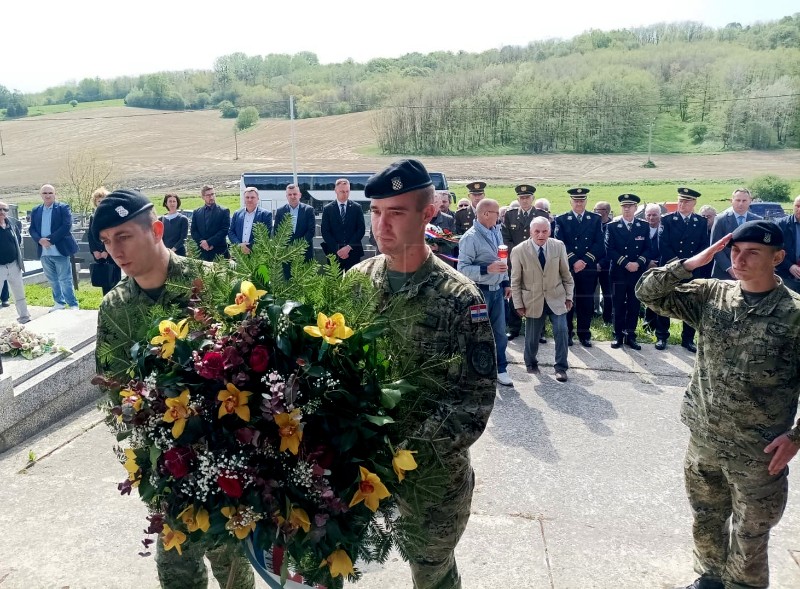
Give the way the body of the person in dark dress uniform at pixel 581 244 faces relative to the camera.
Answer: toward the camera

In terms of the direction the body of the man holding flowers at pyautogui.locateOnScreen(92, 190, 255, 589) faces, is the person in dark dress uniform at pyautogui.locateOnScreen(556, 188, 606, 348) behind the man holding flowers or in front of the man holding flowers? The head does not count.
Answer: behind

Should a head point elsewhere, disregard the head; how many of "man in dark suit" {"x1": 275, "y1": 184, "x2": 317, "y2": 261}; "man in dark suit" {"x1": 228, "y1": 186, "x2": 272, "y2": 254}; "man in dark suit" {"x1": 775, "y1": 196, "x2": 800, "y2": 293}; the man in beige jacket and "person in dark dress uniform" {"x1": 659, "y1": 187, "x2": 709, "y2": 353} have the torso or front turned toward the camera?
5

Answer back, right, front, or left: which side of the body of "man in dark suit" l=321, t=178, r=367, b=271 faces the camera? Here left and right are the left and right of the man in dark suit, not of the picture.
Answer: front

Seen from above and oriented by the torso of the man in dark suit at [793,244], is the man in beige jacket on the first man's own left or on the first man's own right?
on the first man's own right

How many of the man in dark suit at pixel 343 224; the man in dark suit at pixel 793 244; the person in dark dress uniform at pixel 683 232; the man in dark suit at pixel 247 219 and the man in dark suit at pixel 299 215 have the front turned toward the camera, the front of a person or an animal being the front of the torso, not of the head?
5

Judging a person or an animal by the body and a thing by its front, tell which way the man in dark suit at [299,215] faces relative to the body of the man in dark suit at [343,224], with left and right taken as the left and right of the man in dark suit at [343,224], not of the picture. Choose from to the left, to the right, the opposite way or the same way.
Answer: the same way

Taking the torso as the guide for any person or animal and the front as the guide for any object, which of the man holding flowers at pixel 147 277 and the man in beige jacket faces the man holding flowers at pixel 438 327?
the man in beige jacket

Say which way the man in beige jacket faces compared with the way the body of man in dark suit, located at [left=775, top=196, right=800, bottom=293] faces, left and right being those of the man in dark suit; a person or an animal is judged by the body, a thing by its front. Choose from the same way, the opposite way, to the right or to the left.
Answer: the same way

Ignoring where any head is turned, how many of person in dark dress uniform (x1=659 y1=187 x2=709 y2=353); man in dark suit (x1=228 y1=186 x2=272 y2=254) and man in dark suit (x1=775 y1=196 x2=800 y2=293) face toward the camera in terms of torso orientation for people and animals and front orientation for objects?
3

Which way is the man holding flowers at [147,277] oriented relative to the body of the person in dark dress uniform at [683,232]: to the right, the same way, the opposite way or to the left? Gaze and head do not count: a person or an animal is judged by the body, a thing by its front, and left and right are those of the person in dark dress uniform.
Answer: the same way

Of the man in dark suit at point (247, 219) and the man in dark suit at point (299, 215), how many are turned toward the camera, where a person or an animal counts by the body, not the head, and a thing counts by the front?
2

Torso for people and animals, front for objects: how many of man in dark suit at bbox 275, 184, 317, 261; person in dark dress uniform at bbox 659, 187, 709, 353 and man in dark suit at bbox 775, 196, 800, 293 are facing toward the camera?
3

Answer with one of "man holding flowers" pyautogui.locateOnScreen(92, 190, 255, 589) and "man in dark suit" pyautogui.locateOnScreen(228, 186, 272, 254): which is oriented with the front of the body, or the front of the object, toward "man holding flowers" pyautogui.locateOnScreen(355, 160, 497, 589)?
the man in dark suit

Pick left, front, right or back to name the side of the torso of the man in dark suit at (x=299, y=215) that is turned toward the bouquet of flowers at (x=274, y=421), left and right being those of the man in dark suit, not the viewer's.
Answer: front
